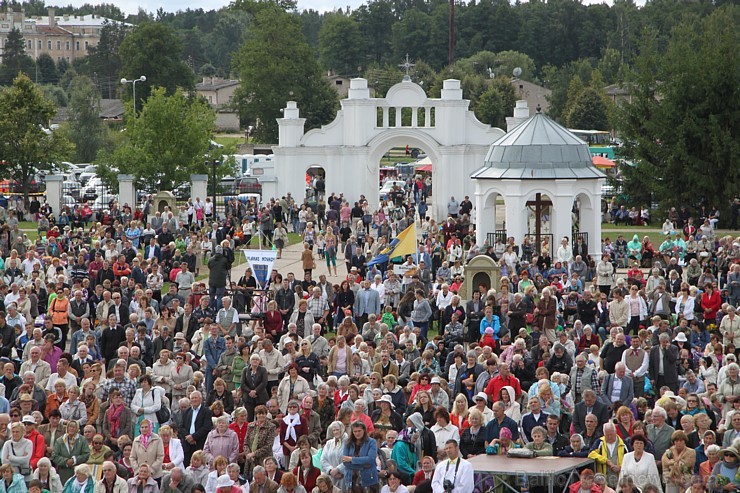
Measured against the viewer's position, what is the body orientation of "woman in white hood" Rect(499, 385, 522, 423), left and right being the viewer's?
facing the viewer and to the left of the viewer

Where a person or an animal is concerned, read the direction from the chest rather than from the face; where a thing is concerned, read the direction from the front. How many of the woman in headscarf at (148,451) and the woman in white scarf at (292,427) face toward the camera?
2

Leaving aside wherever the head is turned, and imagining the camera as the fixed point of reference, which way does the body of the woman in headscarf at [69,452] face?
toward the camera

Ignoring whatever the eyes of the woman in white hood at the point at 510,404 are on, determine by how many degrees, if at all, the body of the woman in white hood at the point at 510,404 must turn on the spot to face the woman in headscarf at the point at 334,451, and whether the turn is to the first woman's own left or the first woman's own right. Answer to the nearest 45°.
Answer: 0° — they already face them

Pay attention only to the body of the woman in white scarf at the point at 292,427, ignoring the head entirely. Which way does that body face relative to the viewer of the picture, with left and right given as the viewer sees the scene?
facing the viewer

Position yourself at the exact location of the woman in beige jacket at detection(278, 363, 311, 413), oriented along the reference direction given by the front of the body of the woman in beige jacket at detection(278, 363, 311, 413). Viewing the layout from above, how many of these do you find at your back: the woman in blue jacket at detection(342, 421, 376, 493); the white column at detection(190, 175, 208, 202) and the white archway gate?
2

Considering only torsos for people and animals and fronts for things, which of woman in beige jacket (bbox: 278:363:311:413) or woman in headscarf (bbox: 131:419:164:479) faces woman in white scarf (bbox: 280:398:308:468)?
woman in beige jacket (bbox: 278:363:311:413)
